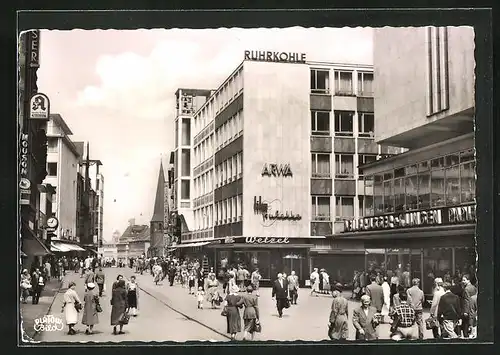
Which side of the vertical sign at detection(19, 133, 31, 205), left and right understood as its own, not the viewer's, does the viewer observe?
front
